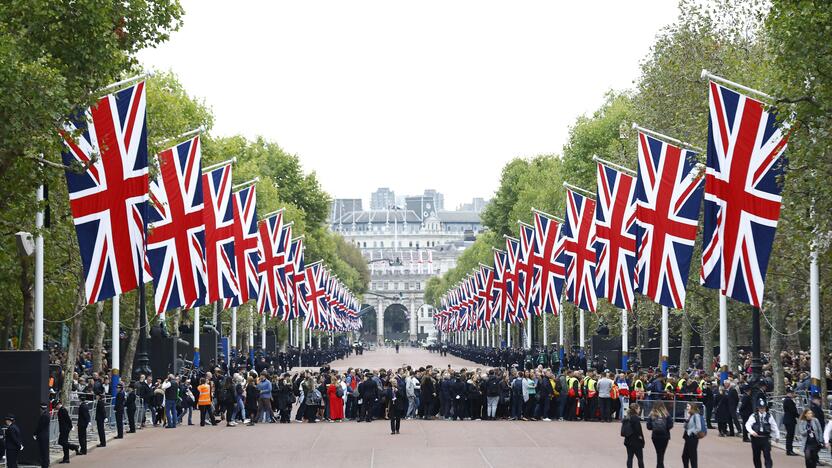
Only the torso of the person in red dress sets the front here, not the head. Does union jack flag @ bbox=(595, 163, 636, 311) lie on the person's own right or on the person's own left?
on the person's own right

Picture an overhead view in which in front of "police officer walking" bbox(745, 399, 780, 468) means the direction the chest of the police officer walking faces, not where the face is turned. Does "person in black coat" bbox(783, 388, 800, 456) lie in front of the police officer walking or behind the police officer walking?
behind

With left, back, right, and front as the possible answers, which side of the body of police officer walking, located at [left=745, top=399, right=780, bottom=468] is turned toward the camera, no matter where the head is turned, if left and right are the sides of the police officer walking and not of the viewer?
front

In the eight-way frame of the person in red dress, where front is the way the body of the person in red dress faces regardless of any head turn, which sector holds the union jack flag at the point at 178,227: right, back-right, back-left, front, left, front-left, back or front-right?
back-left

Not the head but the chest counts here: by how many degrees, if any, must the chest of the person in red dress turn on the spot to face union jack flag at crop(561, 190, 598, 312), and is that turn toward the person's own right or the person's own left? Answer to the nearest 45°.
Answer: approximately 45° to the person's own right

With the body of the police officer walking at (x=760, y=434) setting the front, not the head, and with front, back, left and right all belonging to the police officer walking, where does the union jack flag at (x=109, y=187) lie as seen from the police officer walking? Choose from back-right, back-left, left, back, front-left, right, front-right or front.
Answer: right

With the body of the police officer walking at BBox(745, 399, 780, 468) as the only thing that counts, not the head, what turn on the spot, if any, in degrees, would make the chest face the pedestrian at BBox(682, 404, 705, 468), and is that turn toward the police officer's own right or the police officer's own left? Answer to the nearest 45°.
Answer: approximately 45° to the police officer's own right

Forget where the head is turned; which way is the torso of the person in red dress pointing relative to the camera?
away from the camera

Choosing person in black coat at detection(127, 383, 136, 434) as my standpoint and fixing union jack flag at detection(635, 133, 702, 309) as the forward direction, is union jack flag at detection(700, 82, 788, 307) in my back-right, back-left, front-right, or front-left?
front-right

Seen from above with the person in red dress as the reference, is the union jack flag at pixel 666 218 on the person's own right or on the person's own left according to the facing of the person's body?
on the person's own right
